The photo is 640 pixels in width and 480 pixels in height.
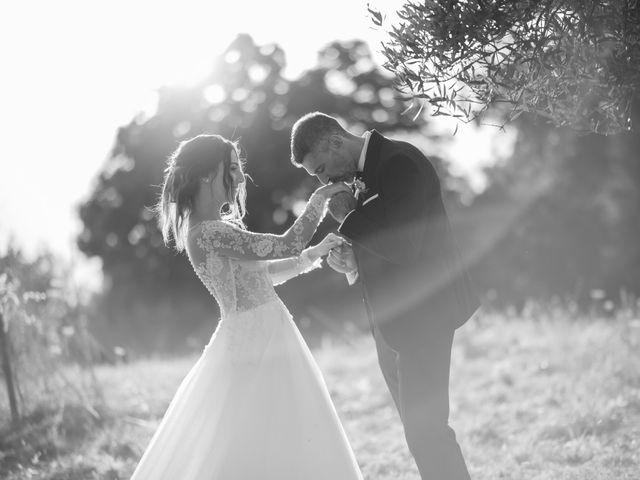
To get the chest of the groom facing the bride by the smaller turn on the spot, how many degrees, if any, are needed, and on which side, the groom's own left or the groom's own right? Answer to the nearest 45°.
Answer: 0° — they already face them

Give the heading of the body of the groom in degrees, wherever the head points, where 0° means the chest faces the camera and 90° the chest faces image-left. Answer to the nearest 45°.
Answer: approximately 90°

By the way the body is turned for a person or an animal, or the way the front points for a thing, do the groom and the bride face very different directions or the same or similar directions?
very different directions

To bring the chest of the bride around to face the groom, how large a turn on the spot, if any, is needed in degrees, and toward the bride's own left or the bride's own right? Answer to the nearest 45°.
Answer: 0° — they already face them

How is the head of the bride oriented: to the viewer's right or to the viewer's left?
to the viewer's right

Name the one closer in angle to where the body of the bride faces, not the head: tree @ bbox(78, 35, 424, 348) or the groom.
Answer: the groom

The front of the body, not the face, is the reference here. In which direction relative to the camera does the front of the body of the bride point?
to the viewer's right

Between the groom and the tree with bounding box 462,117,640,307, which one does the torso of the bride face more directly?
the groom

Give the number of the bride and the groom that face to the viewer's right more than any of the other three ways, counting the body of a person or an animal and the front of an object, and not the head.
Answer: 1

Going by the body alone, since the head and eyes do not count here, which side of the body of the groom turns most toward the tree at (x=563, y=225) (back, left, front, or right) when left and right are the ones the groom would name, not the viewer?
right
